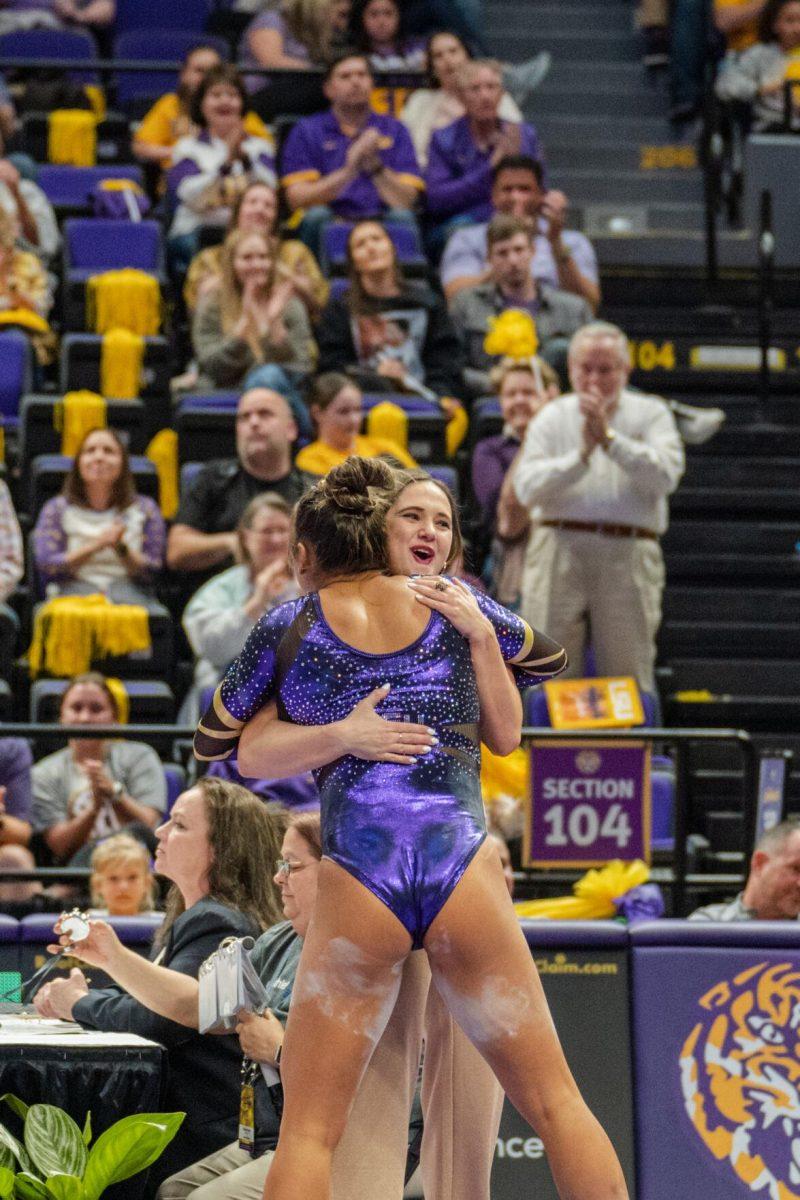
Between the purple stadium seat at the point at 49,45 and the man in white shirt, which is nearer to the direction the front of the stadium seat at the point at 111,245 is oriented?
the man in white shirt

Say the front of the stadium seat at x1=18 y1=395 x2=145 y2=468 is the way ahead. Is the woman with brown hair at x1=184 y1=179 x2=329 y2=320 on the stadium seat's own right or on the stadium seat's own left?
on the stadium seat's own left

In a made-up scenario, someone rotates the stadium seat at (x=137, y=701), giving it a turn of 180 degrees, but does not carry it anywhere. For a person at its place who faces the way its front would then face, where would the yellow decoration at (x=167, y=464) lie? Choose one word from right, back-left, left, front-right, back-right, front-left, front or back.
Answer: front

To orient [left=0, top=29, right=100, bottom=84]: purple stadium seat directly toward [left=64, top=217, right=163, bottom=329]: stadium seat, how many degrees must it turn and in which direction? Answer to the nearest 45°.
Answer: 0° — it already faces it

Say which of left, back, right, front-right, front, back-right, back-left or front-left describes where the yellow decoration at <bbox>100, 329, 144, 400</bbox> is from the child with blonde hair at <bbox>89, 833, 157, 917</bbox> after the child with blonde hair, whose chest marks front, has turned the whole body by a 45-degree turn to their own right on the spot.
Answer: back-right

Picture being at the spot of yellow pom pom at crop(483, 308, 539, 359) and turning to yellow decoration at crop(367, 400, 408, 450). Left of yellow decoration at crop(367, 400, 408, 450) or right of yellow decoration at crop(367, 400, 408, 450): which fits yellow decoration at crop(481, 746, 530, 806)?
left

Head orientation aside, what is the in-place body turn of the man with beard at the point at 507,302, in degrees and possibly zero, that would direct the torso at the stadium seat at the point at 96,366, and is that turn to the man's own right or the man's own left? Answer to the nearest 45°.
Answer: approximately 90° to the man's own right
